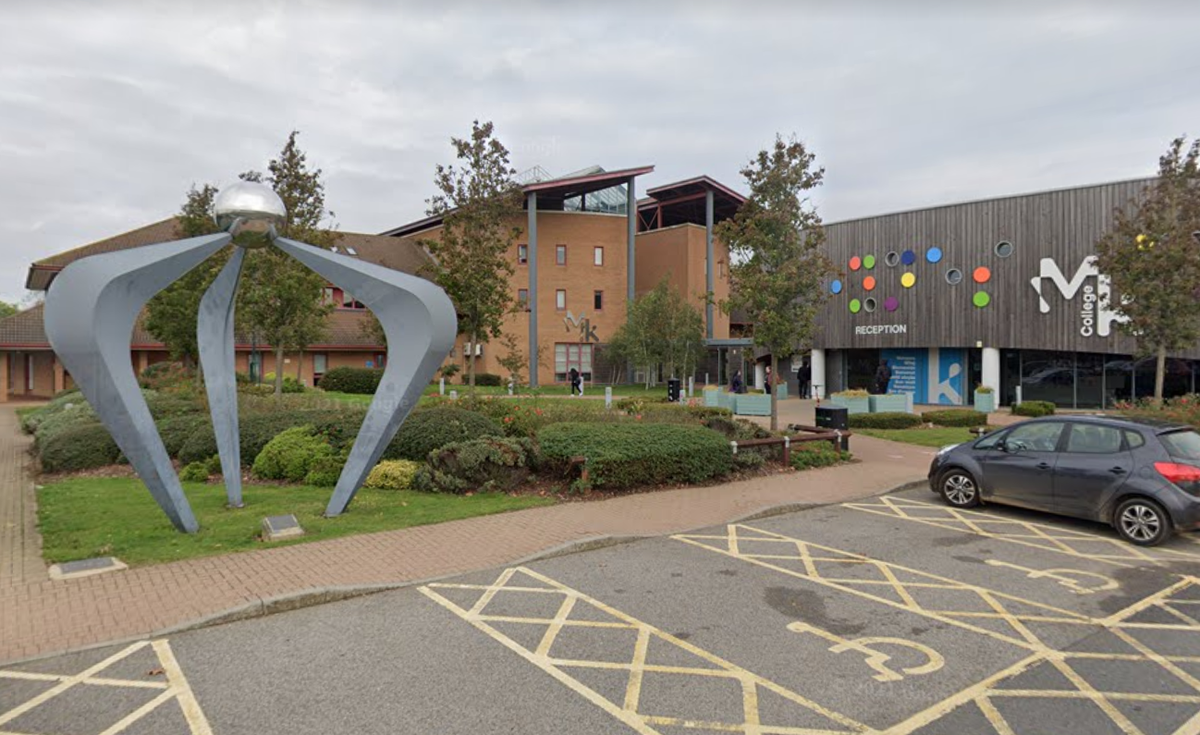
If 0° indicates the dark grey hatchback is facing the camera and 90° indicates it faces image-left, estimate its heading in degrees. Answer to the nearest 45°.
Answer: approximately 135°

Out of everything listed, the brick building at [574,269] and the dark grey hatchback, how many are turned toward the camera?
1

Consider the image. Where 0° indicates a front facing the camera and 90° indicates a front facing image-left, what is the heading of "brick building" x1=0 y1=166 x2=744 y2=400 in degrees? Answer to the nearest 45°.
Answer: approximately 0°

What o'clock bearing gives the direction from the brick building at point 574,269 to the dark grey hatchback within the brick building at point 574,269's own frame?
The dark grey hatchback is roughly at 12 o'clock from the brick building.
